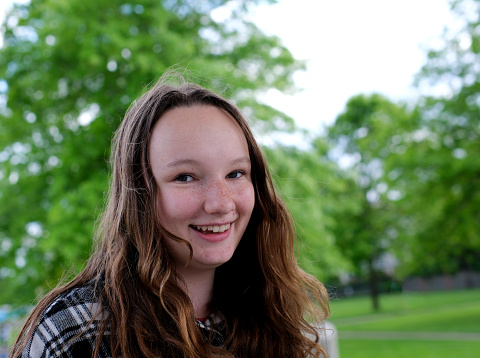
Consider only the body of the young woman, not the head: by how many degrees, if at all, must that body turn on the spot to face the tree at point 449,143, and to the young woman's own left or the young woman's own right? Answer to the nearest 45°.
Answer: approximately 90° to the young woman's own left

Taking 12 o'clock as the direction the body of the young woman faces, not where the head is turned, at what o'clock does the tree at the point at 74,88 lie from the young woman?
The tree is roughly at 7 o'clock from the young woman.

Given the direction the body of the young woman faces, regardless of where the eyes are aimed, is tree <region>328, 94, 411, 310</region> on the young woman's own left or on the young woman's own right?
on the young woman's own left

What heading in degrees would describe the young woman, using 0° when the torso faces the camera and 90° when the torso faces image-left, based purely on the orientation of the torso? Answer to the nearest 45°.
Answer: approximately 315°

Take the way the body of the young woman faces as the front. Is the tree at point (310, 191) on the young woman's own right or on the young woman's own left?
on the young woman's own left
